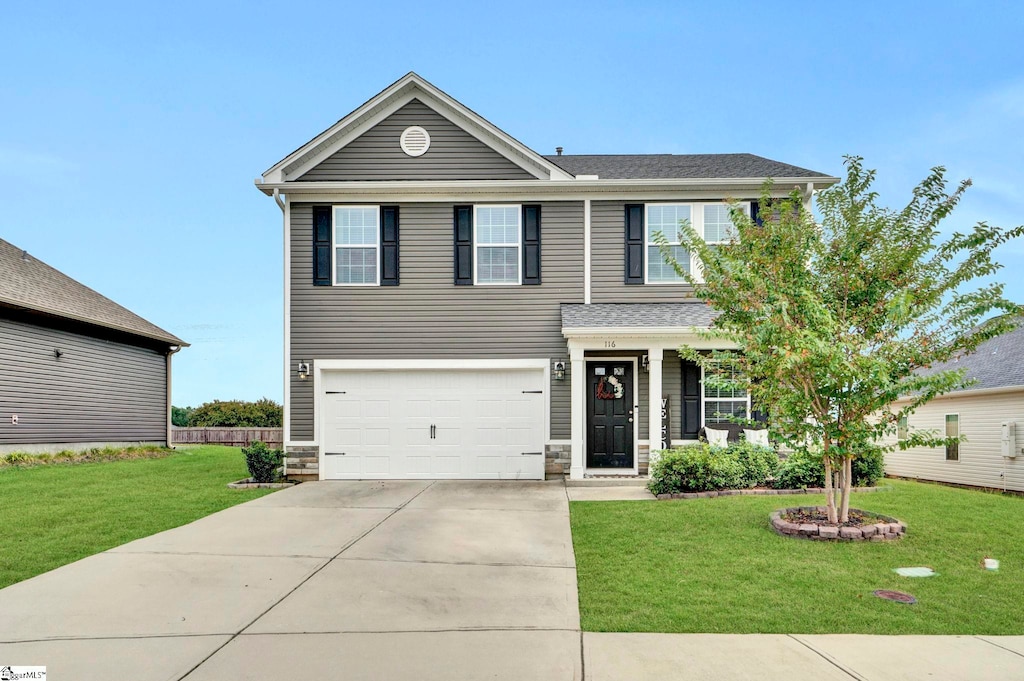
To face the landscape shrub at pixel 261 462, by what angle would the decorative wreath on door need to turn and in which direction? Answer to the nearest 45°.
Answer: approximately 90° to its right

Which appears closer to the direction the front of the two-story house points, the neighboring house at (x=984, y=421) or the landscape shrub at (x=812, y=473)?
the landscape shrub

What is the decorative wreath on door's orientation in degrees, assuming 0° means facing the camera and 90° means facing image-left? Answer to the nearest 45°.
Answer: approximately 0°

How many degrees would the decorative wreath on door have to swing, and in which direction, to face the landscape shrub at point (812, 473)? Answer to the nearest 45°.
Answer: approximately 45° to its left

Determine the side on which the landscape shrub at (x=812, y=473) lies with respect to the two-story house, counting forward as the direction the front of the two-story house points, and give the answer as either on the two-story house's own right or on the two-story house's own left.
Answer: on the two-story house's own left

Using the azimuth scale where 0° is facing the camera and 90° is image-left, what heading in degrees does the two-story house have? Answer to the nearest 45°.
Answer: approximately 0°
